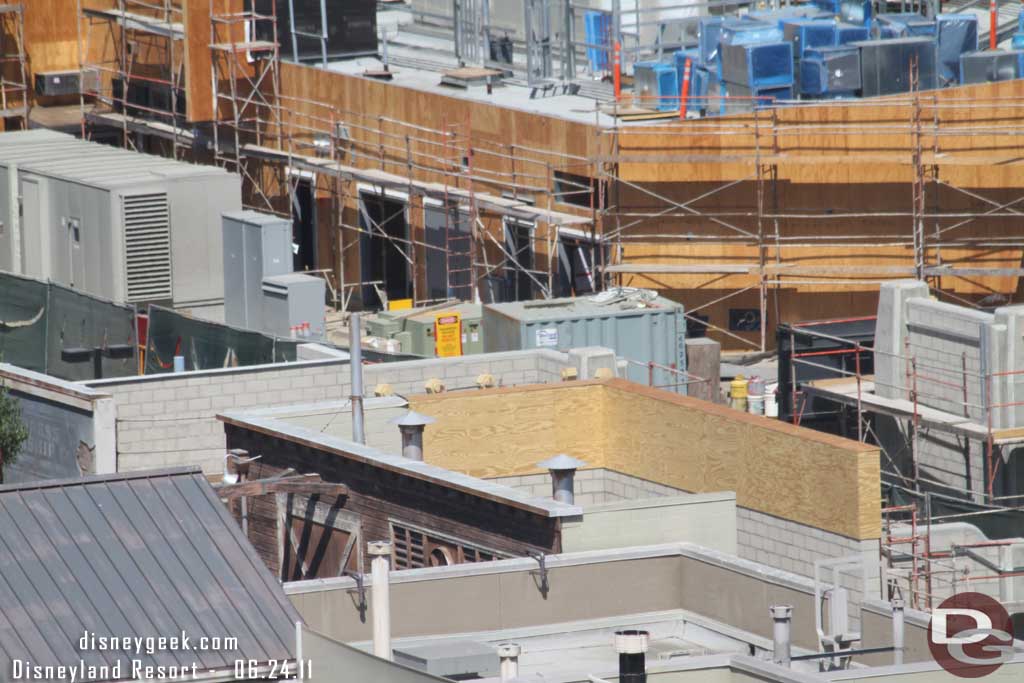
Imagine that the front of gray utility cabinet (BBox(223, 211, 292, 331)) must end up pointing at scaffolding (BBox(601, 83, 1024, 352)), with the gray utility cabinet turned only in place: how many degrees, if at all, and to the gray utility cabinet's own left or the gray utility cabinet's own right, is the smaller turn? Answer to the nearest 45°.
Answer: approximately 135° to the gray utility cabinet's own left

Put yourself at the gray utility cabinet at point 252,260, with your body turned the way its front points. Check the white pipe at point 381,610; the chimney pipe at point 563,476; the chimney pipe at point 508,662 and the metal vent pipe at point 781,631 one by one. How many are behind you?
0

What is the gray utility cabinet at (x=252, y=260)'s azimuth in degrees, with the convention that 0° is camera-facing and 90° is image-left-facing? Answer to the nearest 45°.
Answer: approximately 45°

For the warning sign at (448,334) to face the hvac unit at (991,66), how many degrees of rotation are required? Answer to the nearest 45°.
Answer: approximately 135° to its left

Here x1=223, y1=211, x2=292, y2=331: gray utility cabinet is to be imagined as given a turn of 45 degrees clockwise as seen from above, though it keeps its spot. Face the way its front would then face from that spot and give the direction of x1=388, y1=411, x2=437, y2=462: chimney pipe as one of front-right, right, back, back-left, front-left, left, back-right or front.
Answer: left

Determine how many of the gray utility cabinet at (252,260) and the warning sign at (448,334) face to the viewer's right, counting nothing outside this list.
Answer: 0

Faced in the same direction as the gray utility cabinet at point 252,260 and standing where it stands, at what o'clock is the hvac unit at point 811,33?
The hvac unit is roughly at 7 o'clock from the gray utility cabinet.

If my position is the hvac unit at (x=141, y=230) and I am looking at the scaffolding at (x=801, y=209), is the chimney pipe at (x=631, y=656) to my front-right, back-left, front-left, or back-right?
front-right

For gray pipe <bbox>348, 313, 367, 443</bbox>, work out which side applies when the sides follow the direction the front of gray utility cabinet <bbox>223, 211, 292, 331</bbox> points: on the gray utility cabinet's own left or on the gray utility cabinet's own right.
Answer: on the gray utility cabinet's own left

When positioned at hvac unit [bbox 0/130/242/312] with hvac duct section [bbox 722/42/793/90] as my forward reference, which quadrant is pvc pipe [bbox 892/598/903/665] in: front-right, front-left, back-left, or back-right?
front-right

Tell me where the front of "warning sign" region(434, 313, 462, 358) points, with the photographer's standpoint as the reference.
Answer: facing the viewer

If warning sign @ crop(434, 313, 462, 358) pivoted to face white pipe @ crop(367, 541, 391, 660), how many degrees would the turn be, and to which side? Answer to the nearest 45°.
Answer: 0° — it already faces it

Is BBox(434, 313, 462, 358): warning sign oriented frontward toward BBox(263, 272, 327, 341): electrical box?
no

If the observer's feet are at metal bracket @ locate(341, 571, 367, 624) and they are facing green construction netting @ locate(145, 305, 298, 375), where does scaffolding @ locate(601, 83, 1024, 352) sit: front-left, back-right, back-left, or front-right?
front-right

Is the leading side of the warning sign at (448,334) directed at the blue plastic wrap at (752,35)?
no

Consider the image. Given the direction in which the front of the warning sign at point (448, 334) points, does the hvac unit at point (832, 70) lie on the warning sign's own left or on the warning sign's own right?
on the warning sign's own left

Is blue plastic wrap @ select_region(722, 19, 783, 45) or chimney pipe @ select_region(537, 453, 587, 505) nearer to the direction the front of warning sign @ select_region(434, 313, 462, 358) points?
the chimney pipe

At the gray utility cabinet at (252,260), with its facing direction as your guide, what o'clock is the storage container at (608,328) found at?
The storage container is roughly at 9 o'clock from the gray utility cabinet.

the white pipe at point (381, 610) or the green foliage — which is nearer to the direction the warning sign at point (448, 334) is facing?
the white pipe

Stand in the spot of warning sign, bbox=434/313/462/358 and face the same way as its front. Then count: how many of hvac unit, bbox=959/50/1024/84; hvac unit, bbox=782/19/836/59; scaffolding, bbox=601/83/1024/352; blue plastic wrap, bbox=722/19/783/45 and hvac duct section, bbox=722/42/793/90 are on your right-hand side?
0

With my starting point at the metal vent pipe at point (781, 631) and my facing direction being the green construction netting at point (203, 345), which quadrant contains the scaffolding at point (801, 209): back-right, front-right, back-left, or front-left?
front-right
